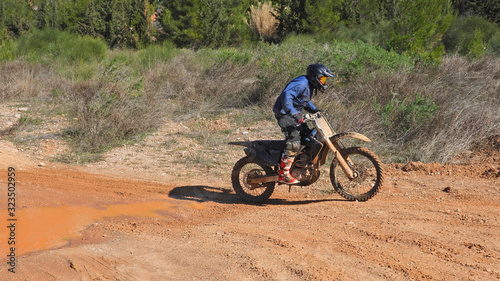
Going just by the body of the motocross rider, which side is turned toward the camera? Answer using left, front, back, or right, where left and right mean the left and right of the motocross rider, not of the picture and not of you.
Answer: right

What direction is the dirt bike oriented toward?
to the viewer's right

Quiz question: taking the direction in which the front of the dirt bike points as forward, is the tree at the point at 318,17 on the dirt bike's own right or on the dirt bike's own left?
on the dirt bike's own left

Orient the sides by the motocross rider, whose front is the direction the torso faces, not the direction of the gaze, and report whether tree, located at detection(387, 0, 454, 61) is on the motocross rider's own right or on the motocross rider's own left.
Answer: on the motocross rider's own left

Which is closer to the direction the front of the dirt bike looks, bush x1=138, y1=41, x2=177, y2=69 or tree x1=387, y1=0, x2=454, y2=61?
the tree

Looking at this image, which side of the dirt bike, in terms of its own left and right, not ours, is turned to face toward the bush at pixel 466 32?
left

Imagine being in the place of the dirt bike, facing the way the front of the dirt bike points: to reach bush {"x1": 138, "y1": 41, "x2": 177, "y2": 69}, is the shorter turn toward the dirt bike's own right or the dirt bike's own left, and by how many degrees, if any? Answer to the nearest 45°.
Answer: approximately 135° to the dirt bike's own left

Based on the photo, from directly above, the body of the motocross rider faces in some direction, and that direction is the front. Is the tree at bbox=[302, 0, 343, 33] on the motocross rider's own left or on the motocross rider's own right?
on the motocross rider's own left

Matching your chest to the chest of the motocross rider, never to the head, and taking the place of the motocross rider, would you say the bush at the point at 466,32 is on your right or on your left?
on your left

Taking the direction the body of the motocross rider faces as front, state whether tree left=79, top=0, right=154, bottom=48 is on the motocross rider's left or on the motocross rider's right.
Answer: on the motocross rider's left

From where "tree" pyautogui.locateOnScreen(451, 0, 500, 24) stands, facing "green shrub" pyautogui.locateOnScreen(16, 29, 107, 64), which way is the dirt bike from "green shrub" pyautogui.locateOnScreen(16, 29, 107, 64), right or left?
left

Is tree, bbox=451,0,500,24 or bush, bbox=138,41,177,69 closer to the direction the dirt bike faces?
the tree
